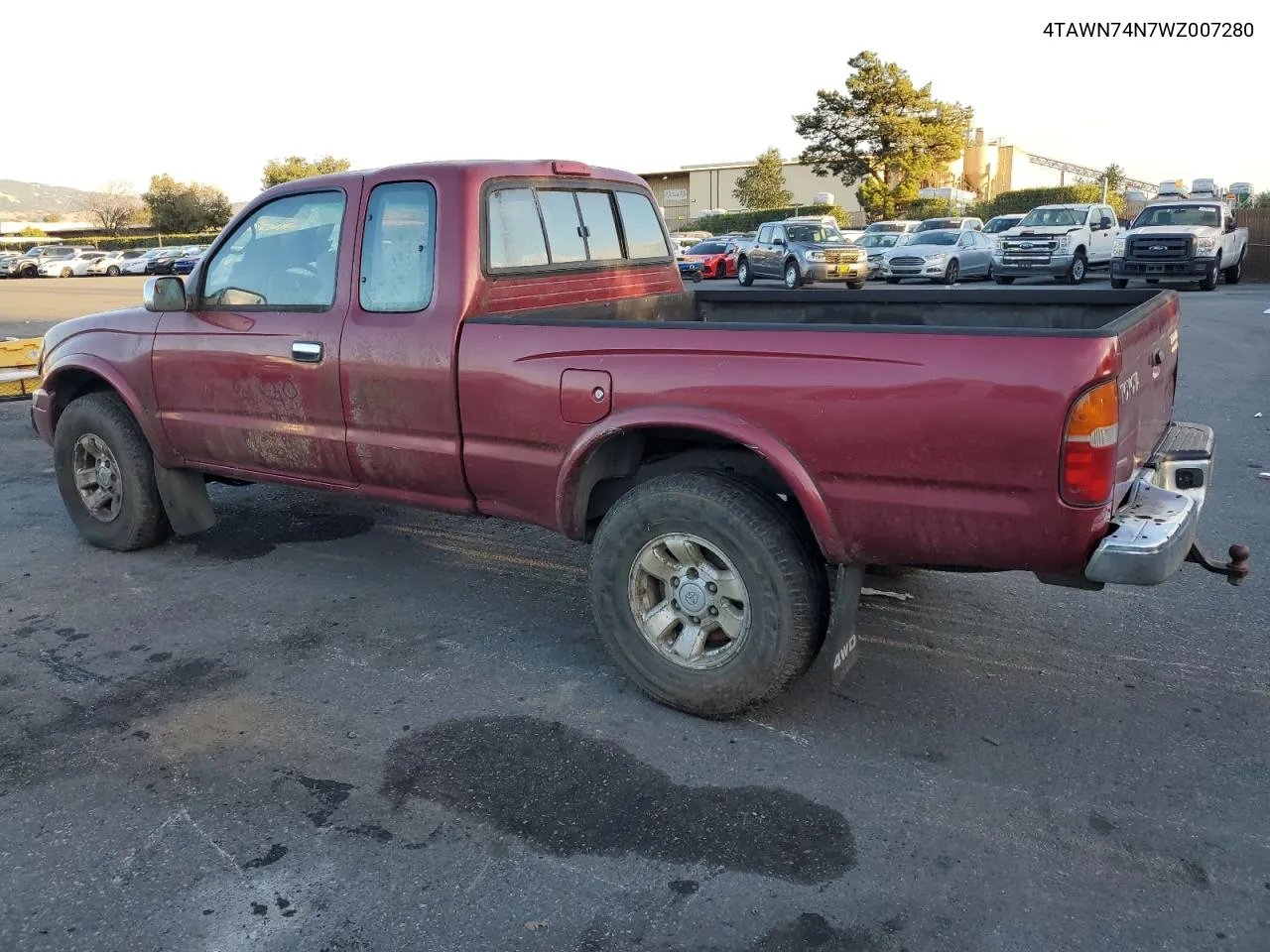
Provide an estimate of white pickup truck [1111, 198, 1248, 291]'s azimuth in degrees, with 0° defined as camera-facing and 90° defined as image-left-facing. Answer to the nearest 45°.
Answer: approximately 45°

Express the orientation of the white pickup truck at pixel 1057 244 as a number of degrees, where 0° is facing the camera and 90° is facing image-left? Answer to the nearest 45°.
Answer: approximately 45°

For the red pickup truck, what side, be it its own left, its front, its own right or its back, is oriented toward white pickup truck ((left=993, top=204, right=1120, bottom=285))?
right

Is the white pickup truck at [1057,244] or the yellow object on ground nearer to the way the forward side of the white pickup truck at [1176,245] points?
the yellow object on ground

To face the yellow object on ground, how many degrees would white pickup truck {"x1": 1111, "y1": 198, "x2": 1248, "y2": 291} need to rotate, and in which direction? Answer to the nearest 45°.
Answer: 0° — it already faces it

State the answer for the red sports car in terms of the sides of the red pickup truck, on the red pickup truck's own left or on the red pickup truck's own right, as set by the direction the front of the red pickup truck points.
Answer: on the red pickup truck's own right

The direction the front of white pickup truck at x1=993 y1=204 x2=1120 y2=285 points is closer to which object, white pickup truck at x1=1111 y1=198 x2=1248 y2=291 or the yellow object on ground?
the yellow object on ground

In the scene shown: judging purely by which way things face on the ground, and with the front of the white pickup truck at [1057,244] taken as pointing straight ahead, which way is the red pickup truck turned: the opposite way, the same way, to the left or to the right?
to the right

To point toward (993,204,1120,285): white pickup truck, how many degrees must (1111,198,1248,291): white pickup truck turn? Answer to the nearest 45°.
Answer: approximately 90° to its right

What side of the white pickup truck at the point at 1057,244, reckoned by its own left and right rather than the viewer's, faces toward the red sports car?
right

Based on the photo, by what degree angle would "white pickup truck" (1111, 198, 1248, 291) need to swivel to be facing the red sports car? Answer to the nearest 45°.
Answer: approximately 90° to its right

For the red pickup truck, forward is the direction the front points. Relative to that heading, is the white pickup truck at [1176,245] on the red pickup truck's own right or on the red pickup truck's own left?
on the red pickup truck's own right
